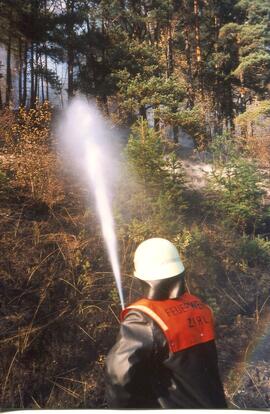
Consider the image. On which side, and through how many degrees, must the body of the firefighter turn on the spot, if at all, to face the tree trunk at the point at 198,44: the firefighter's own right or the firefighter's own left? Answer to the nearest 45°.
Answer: approximately 45° to the firefighter's own right

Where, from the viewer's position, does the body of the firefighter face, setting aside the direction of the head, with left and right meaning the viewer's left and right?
facing away from the viewer and to the left of the viewer

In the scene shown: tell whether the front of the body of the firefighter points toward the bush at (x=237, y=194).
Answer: no

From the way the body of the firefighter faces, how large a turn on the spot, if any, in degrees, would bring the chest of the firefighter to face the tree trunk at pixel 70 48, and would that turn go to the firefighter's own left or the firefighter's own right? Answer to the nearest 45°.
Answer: approximately 45° to the firefighter's own right

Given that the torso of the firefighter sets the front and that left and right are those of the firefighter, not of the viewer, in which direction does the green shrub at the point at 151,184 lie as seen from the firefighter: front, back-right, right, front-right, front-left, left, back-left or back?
front-right

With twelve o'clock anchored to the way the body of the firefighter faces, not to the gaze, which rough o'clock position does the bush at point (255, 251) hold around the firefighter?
The bush is roughly at 2 o'clock from the firefighter.
